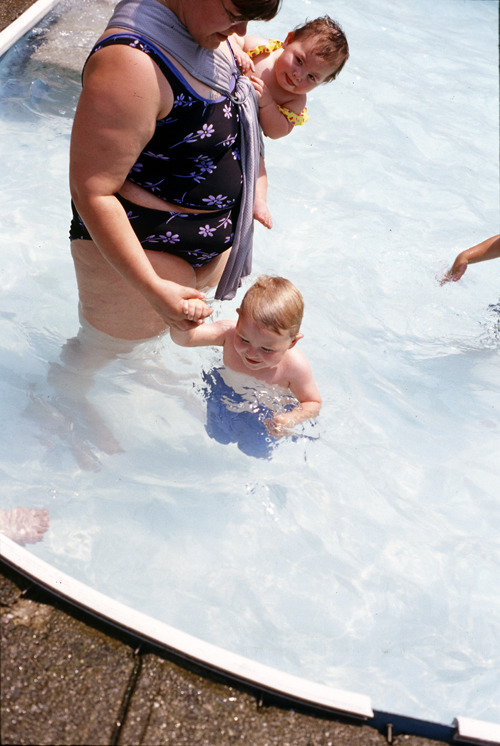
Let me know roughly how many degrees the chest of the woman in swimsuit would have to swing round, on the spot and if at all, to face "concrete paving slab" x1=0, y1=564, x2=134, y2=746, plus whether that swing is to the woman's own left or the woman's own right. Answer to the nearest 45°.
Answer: approximately 45° to the woman's own right

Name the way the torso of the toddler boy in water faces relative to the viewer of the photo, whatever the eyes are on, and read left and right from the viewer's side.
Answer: facing the viewer and to the left of the viewer

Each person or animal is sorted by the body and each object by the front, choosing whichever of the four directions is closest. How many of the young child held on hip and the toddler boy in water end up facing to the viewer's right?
0

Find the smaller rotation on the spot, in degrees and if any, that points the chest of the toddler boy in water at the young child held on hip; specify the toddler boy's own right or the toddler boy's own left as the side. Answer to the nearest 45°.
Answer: approximately 135° to the toddler boy's own right

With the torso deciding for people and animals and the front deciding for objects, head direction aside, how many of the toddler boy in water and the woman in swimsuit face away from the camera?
0

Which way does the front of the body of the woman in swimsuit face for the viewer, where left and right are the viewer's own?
facing the viewer and to the right of the viewer

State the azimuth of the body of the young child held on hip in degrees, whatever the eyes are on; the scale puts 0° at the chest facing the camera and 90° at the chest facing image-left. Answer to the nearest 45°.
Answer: approximately 45°

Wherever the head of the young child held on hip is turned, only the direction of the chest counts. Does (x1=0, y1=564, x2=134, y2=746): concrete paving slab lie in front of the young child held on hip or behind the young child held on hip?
in front
